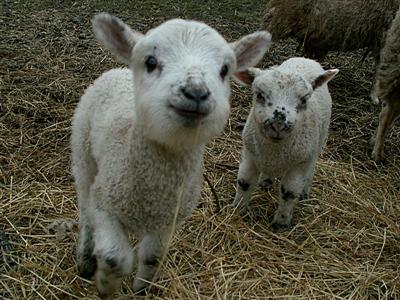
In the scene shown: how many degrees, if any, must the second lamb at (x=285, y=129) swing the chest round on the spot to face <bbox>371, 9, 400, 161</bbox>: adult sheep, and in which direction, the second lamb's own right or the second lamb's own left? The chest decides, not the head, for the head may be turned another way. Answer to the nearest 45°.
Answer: approximately 135° to the second lamb's own left

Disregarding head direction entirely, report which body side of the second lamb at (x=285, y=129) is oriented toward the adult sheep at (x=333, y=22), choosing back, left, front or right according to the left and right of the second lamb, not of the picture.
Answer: back

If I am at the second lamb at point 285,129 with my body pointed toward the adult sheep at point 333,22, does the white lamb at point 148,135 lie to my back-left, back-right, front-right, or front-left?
back-left
